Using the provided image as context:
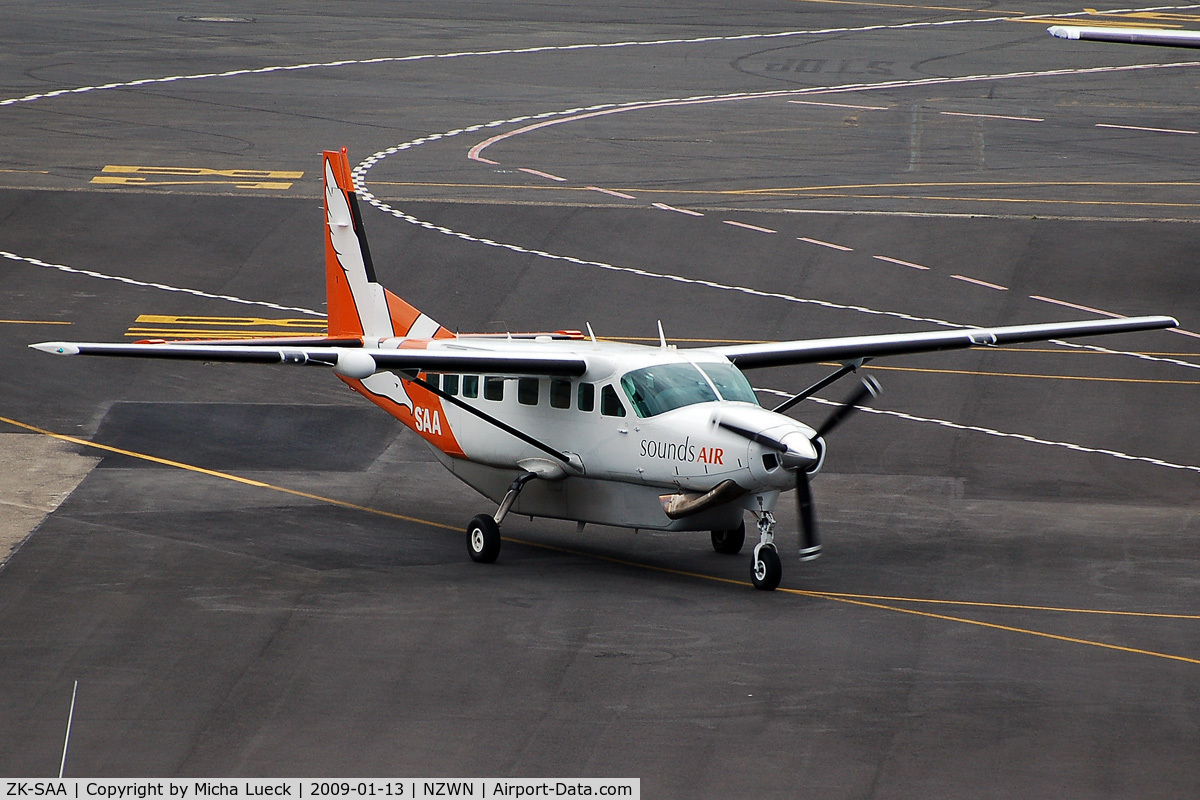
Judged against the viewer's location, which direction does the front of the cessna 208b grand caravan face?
facing the viewer and to the right of the viewer

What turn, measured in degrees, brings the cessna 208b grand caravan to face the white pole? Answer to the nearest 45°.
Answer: approximately 90° to its right
